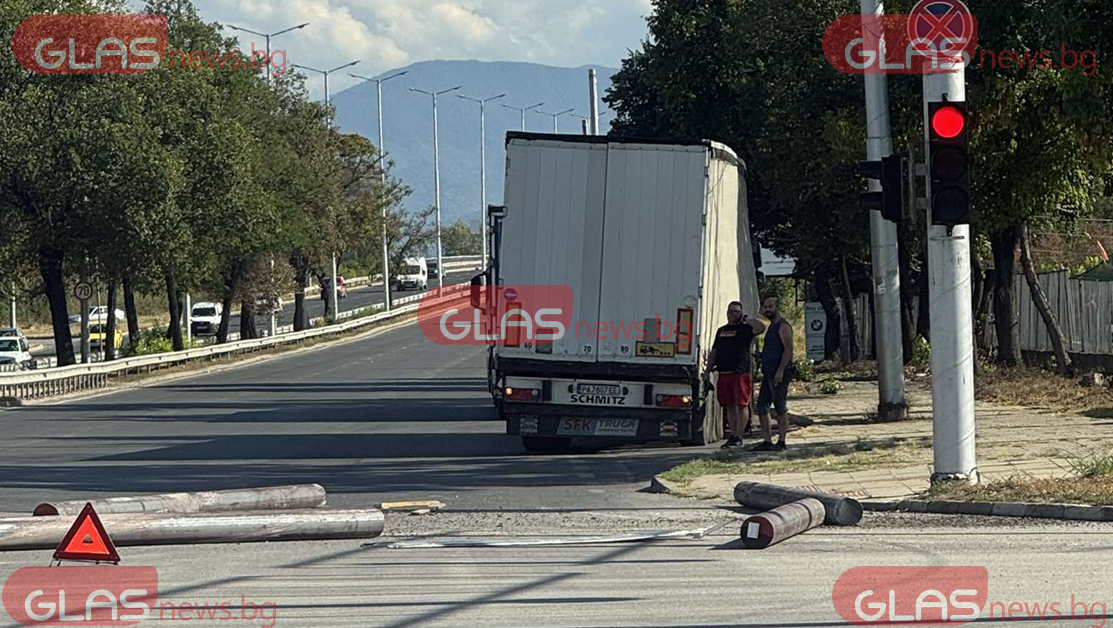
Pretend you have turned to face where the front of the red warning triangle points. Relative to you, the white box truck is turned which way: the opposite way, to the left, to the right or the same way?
the opposite way

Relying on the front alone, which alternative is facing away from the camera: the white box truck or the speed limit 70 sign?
the white box truck

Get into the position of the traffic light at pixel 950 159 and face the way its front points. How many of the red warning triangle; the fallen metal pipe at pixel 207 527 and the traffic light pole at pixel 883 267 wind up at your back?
1

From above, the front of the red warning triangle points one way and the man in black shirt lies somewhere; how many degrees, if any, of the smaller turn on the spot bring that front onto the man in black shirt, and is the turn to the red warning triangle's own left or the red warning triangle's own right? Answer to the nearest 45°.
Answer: approximately 135° to the red warning triangle's own left

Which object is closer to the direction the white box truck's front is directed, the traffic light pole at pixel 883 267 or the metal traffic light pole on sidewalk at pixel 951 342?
the traffic light pole at pixel 883 267

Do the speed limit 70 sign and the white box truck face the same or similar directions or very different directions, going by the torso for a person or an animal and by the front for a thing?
very different directions

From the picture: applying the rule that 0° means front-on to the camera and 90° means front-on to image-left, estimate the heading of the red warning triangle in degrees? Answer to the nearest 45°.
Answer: approximately 0°

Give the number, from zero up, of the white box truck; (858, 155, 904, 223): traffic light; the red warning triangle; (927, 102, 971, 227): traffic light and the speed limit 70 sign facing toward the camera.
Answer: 3

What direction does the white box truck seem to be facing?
away from the camera

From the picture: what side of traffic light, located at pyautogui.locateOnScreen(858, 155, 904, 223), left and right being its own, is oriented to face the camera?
left
